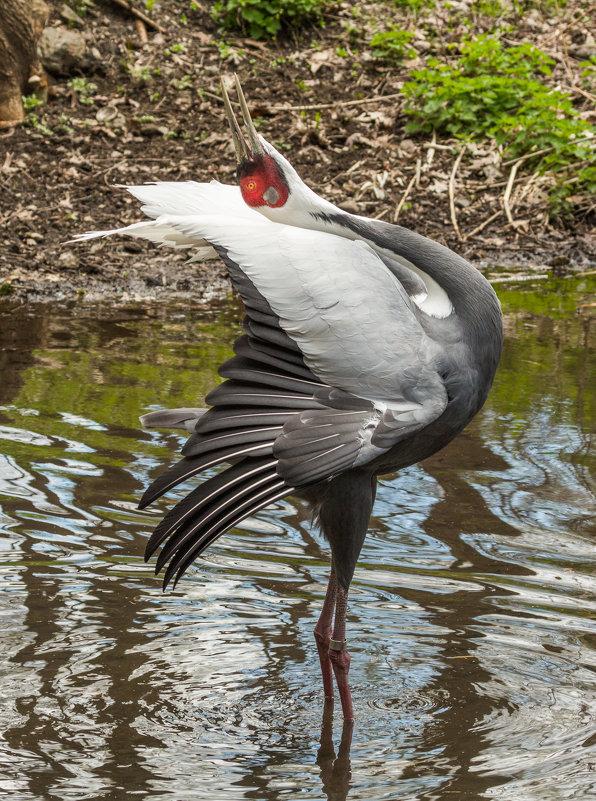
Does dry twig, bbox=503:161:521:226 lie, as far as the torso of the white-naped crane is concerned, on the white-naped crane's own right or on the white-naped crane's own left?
on the white-naped crane's own left

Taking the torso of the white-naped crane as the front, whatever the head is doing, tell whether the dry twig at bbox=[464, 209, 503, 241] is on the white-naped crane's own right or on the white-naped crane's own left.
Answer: on the white-naped crane's own left

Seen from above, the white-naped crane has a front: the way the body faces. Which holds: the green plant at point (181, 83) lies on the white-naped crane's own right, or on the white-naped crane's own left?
on the white-naped crane's own left

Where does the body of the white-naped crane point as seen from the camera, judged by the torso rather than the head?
to the viewer's right

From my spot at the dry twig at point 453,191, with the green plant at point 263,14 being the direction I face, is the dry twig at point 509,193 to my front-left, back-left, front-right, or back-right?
back-right

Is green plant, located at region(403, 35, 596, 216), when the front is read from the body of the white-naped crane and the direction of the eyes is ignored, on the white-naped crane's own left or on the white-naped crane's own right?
on the white-naped crane's own left

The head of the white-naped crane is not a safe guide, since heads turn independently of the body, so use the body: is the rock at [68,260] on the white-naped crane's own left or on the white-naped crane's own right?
on the white-naped crane's own left

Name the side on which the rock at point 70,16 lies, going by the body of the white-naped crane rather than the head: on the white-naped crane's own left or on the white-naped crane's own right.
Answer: on the white-naped crane's own left

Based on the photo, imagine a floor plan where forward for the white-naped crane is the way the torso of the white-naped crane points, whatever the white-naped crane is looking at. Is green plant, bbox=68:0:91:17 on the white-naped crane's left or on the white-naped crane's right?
on the white-naped crane's left

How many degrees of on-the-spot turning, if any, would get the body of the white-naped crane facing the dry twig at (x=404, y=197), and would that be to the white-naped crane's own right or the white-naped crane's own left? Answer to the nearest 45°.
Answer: approximately 90° to the white-naped crane's own left
